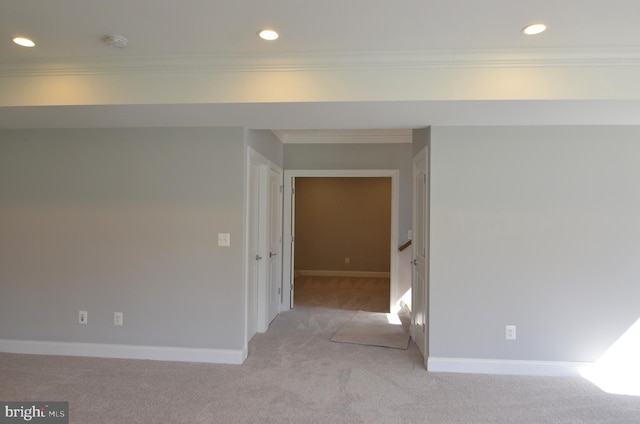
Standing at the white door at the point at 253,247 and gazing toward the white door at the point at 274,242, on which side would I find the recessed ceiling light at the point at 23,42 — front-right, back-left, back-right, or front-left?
back-left

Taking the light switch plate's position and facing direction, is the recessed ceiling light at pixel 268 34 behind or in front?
in front

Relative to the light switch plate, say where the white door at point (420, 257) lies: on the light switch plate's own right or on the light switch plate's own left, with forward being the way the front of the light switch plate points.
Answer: on the light switch plate's own left

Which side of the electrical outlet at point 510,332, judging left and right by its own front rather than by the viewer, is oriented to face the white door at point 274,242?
right

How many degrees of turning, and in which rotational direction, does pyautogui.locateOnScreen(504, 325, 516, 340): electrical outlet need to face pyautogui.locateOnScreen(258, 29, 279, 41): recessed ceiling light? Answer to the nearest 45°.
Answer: approximately 45° to its right

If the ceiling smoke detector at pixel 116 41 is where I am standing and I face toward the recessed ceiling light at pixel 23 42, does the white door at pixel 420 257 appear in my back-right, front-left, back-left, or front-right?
back-right

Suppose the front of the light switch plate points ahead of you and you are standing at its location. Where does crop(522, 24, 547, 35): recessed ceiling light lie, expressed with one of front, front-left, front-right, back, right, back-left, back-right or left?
front-left

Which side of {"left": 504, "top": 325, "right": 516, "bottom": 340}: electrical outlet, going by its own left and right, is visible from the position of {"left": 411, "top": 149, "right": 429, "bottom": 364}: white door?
right

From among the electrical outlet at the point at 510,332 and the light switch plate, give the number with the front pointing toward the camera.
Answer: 2

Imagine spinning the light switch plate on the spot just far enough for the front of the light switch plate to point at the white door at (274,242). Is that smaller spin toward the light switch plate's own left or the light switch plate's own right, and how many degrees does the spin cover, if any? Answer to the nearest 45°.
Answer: approximately 135° to the light switch plate's own left

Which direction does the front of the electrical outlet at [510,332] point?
toward the camera

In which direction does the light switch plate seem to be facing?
toward the camera

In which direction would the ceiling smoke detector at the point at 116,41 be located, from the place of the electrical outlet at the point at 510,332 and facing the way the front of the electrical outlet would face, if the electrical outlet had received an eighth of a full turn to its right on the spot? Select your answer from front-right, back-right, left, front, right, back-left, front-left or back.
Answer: front
